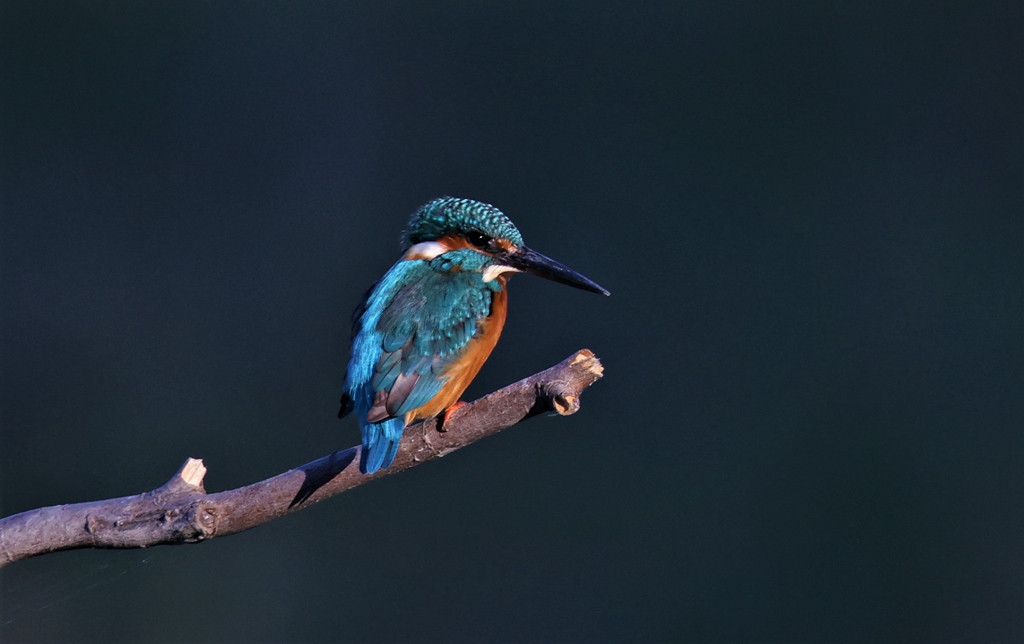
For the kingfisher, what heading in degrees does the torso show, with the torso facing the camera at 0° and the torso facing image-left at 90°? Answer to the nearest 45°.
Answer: approximately 225°
